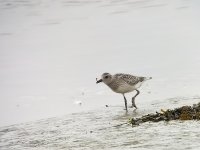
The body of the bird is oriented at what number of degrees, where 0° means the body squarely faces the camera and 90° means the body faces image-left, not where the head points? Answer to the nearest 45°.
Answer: approximately 90°
